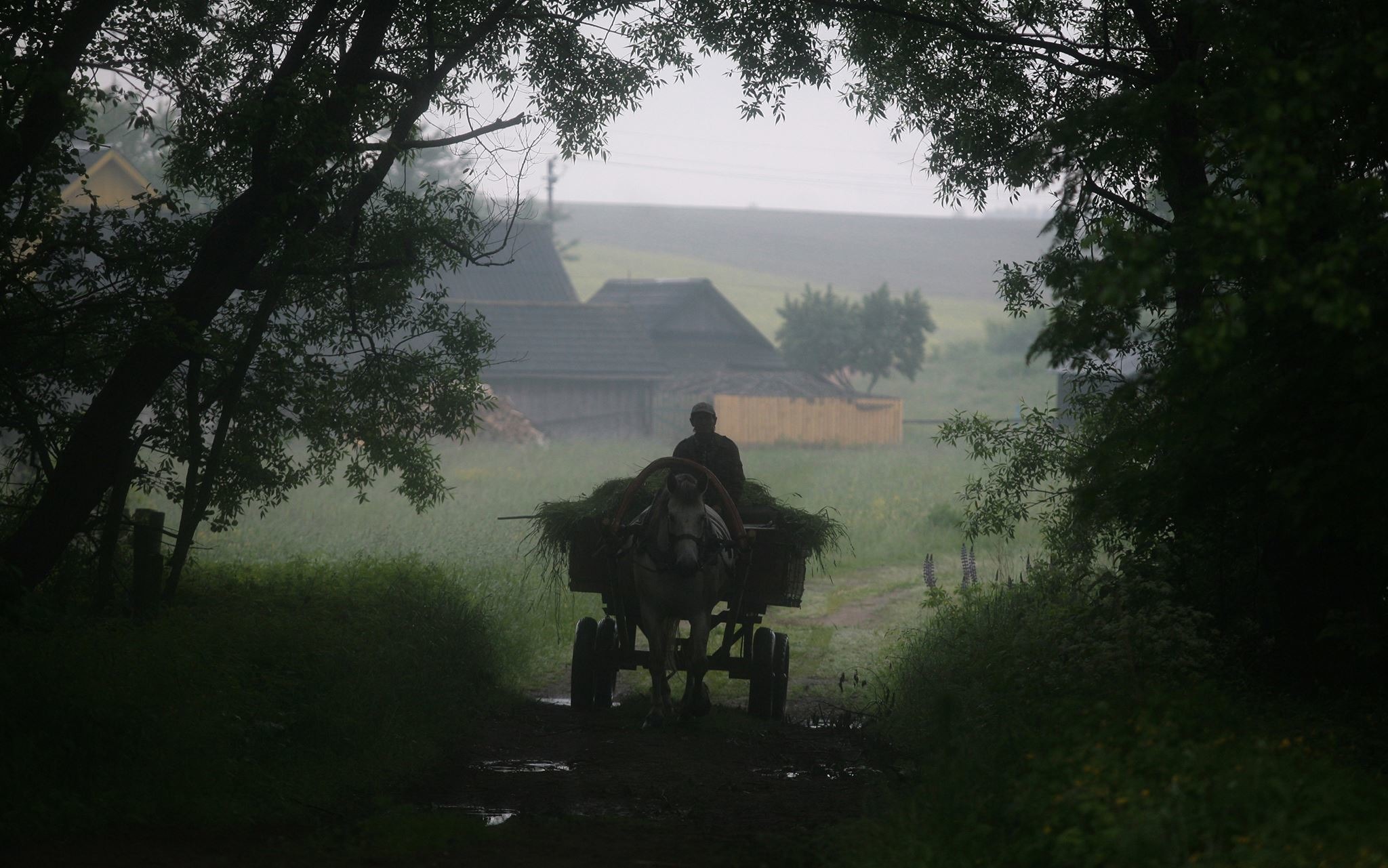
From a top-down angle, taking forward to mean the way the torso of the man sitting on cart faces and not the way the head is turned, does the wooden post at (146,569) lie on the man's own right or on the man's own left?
on the man's own right

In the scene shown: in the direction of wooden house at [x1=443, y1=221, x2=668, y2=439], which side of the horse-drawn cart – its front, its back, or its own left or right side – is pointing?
back

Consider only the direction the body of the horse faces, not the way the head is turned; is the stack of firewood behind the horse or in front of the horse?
behind

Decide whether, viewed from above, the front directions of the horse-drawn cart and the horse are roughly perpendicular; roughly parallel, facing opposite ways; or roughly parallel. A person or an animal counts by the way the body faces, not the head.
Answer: roughly parallel

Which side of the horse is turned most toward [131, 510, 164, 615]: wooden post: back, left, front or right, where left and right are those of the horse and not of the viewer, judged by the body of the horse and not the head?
right

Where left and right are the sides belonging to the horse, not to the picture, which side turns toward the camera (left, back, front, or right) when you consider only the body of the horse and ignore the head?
front

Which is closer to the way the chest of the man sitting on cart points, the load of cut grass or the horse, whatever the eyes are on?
the horse

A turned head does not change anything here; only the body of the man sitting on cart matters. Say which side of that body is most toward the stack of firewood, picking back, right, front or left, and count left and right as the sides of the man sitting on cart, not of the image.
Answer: back

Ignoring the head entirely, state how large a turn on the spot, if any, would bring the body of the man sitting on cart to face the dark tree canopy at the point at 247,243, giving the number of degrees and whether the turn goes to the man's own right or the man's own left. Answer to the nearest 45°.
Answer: approximately 90° to the man's own right

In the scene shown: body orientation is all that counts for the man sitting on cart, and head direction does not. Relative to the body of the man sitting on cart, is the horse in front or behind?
in front

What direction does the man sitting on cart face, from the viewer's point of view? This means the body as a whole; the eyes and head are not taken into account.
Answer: toward the camera

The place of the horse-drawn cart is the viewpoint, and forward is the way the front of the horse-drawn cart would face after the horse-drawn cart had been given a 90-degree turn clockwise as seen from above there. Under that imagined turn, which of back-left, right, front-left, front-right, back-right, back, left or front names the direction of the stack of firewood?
right

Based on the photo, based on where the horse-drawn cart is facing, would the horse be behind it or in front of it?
in front

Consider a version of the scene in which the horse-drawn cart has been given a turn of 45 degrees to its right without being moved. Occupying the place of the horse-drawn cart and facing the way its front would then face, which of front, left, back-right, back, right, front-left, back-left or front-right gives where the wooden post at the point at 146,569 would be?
front-right
